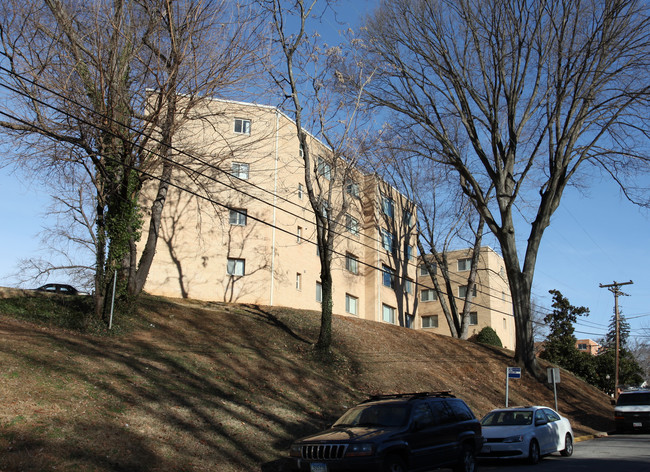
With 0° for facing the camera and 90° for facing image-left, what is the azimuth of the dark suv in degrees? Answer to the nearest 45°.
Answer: approximately 45°

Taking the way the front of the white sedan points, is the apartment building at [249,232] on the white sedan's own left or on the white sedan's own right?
on the white sedan's own right

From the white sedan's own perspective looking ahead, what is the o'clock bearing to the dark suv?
The dark suv is roughly at 11 o'clock from the white sedan.

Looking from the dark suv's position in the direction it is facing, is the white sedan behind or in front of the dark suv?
behind

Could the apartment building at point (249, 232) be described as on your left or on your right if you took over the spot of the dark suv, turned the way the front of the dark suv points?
on your right

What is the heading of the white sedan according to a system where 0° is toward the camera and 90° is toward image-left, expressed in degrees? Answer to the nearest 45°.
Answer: approximately 45°

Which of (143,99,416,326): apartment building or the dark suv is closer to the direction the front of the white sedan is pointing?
the dark suv

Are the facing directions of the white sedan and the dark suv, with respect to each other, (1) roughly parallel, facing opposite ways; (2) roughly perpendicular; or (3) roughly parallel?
roughly parallel
